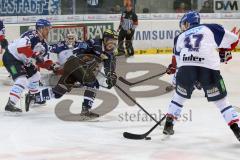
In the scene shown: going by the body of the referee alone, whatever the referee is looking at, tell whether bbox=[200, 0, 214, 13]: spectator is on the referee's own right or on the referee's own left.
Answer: on the referee's own left

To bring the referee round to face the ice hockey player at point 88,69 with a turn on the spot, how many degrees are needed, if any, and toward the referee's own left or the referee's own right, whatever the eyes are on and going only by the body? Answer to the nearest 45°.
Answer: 0° — they already face them

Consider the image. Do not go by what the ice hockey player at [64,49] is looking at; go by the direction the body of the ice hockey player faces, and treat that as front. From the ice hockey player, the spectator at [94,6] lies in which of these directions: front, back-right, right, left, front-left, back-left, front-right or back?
back

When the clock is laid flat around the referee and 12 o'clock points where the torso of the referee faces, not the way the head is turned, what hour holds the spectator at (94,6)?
The spectator is roughly at 4 o'clock from the referee.

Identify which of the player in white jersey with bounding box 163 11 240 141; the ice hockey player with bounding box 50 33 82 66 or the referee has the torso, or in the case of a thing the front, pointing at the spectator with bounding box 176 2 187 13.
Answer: the player in white jersey

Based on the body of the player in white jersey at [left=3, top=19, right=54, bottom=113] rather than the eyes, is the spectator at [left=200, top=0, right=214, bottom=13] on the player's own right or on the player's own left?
on the player's own left

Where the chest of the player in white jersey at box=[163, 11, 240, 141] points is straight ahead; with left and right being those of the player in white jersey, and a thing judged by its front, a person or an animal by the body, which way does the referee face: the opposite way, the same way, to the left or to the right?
the opposite way

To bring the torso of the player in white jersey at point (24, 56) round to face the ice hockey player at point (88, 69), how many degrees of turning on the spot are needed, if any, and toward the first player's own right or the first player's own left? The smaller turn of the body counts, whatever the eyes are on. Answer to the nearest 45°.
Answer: approximately 45° to the first player's own right

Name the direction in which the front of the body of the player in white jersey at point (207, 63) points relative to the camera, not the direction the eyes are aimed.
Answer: away from the camera

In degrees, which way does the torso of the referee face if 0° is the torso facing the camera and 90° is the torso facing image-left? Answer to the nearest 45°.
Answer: approximately 0°

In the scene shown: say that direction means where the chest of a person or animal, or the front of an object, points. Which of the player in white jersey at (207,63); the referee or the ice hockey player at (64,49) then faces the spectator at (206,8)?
the player in white jersey

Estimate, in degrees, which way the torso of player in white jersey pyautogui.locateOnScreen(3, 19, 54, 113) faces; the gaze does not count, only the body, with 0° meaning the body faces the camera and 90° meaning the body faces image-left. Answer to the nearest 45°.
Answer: approximately 270°
